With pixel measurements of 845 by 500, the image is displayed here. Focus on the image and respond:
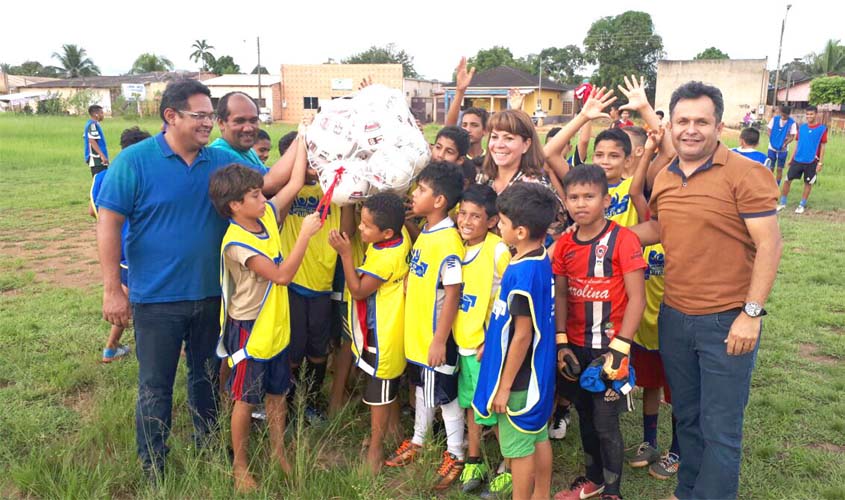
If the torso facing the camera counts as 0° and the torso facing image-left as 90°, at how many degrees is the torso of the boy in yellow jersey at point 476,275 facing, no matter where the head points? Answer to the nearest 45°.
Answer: approximately 45°

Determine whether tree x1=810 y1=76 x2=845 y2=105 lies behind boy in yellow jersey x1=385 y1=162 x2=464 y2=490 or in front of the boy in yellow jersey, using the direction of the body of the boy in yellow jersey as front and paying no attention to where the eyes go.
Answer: behind

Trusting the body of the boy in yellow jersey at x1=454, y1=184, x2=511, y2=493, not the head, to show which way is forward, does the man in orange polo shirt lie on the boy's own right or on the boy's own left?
on the boy's own left

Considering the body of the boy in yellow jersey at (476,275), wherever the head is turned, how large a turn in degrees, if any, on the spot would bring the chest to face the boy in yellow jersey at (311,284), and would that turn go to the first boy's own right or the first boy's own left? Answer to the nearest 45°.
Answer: approximately 90° to the first boy's own right

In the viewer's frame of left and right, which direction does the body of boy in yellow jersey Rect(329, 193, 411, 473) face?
facing to the left of the viewer

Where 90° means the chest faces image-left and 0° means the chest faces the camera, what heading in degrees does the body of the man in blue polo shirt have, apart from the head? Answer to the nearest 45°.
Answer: approximately 315°

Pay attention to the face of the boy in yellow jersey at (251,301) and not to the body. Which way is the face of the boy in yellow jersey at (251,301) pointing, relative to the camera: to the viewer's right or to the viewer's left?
to the viewer's right
